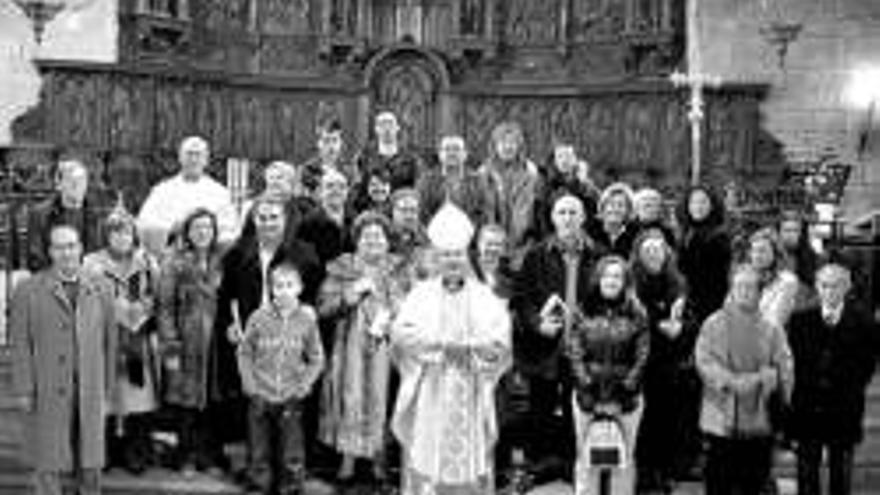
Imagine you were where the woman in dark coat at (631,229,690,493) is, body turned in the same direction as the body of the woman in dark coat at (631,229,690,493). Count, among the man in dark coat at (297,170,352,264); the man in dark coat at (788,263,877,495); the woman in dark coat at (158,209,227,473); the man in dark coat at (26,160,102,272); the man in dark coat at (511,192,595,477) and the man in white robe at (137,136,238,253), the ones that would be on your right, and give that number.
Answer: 5

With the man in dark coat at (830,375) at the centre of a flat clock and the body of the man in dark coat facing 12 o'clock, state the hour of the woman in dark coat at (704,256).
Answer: The woman in dark coat is roughly at 4 o'clock from the man in dark coat.

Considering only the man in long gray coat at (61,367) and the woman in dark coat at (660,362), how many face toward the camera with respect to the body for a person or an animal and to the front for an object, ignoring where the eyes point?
2

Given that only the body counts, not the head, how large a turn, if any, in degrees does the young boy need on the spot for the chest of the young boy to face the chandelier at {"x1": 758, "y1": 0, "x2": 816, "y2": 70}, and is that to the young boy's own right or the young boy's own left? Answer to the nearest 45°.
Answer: approximately 135° to the young boy's own left

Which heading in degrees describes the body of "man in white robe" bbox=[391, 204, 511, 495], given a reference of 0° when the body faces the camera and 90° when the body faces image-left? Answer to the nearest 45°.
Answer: approximately 0°

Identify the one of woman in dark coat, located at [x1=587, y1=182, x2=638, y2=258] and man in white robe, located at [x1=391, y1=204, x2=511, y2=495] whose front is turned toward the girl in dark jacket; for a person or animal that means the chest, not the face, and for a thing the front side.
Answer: the woman in dark coat

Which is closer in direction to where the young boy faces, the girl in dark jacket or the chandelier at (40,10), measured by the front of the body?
the girl in dark jacket

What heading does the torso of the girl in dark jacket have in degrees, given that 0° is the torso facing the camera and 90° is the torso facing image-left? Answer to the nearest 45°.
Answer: approximately 0°

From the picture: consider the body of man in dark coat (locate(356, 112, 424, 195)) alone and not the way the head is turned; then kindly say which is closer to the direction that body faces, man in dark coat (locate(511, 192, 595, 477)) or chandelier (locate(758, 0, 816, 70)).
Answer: the man in dark coat
